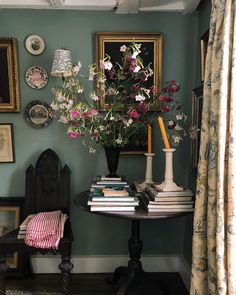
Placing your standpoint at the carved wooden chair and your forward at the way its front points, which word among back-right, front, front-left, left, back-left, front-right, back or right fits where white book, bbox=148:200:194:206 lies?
front-left

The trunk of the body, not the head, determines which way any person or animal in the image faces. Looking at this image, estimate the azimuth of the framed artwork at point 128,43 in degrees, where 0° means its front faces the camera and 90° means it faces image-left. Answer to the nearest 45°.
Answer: approximately 0°

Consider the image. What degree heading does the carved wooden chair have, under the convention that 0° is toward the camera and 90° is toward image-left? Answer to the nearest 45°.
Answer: approximately 0°

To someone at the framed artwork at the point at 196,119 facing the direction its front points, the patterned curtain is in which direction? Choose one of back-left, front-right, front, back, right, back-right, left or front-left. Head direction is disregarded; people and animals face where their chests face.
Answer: left

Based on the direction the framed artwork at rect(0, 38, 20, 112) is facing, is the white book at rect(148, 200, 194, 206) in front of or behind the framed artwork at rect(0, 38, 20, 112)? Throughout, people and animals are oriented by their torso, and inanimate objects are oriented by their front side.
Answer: in front
